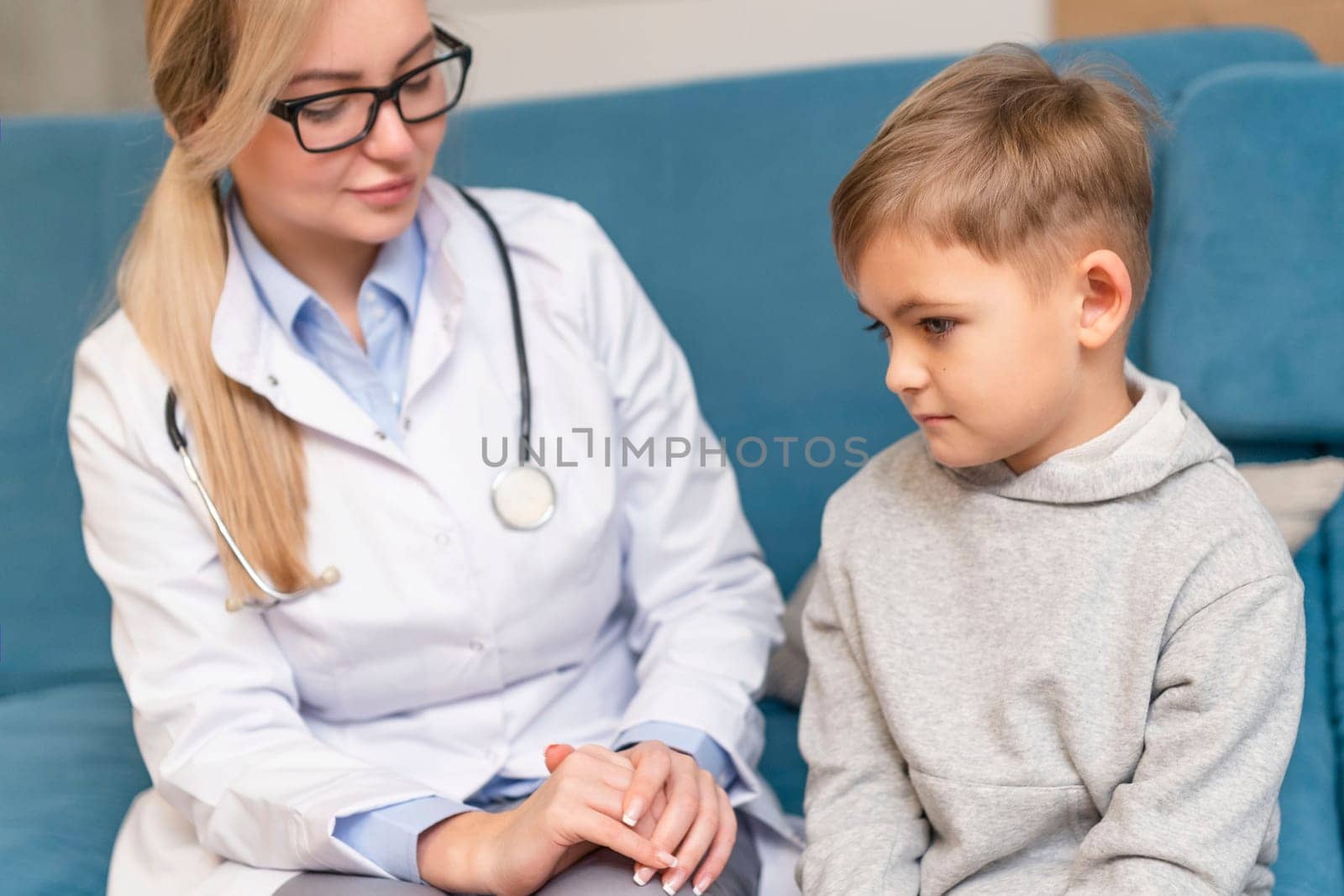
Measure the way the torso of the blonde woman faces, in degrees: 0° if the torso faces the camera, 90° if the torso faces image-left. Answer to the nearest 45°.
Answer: approximately 315°

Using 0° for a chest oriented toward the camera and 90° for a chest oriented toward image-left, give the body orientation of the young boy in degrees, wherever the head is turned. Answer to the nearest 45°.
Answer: approximately 45°

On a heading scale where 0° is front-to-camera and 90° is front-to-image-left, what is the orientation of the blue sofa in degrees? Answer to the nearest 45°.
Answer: approximately 0°

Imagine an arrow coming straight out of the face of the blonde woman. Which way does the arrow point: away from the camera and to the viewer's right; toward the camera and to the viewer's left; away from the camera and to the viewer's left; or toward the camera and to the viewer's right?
toward the camera and to the viewer's right
